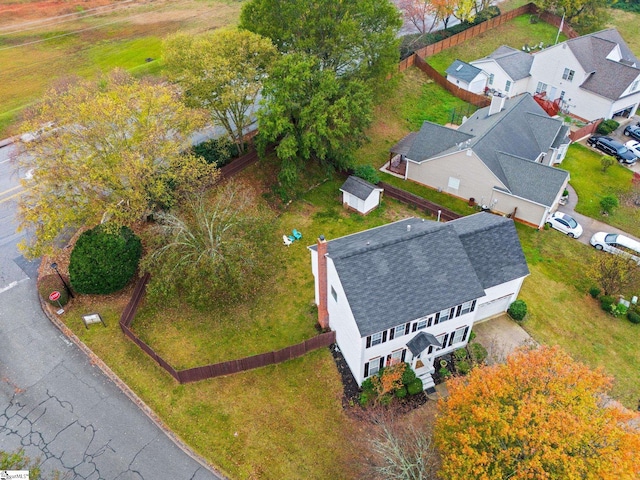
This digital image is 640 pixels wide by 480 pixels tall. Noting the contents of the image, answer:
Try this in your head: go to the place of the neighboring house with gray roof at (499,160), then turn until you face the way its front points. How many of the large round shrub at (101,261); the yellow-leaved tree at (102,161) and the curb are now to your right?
3

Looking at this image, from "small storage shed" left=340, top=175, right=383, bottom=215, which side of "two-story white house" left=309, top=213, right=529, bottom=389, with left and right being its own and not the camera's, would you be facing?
back

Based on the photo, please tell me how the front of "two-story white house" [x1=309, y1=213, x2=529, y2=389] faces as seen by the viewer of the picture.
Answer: facing the viewer and to the right of the viewer

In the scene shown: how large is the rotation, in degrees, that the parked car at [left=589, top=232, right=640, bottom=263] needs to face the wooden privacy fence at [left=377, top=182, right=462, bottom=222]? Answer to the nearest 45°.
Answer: approximately 45° to its left

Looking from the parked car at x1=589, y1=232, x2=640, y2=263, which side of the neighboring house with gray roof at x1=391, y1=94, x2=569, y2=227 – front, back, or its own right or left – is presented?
front

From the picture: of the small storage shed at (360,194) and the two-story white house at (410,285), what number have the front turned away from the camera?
0

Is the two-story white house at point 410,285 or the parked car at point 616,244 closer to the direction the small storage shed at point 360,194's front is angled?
the two-story white house

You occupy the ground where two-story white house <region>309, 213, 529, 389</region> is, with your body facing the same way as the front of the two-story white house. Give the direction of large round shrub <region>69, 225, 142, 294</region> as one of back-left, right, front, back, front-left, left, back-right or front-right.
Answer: back-right

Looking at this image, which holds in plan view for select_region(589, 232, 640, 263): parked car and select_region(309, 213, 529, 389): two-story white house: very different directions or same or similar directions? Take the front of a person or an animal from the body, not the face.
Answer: very different directions

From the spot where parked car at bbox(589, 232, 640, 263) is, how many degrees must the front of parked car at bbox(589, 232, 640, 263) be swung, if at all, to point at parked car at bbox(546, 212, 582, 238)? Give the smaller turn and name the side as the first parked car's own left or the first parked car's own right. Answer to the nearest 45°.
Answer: approximately 45° to the first parked car's own left

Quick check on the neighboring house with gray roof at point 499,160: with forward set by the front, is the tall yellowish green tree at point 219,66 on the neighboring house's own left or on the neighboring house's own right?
on the neighboring house's own right

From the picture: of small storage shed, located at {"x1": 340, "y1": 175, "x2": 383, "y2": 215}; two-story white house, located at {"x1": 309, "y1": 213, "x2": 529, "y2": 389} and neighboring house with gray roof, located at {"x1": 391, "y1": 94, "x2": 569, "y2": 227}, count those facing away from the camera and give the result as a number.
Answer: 0

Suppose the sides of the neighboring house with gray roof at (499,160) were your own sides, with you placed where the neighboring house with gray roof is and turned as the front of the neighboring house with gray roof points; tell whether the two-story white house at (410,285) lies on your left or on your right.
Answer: on your right

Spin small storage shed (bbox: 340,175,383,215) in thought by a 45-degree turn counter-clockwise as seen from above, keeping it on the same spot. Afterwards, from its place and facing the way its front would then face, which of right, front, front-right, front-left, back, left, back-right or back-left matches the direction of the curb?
front-right

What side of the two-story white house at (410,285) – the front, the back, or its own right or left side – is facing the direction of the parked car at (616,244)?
left

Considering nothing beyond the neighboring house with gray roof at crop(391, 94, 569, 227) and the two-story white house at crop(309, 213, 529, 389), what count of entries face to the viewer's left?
0

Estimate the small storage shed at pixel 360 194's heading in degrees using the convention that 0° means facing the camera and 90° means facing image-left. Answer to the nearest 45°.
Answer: approximately 45°

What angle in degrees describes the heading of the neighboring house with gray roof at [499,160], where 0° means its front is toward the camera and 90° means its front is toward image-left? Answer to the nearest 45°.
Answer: approximately 315°
